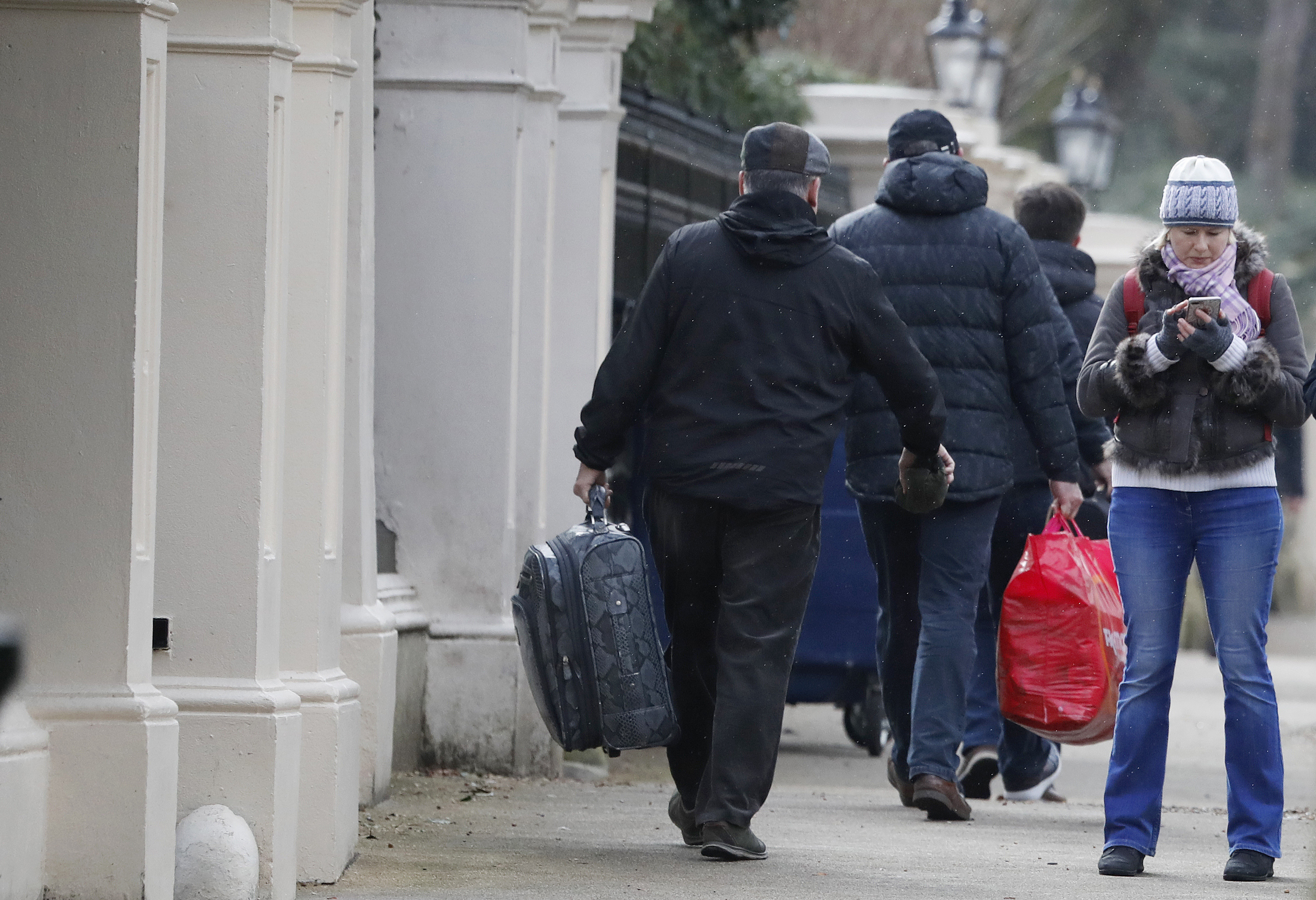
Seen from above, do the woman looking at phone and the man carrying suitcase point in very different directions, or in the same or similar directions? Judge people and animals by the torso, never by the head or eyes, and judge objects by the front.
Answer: very different directions

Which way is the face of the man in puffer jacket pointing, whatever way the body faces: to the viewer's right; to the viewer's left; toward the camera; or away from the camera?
away from the camera

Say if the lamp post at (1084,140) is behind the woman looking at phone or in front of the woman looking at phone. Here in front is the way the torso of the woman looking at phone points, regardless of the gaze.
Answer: behind

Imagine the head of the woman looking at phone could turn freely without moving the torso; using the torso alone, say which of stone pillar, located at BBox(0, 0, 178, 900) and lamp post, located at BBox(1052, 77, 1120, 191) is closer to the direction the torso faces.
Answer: the stone pillar

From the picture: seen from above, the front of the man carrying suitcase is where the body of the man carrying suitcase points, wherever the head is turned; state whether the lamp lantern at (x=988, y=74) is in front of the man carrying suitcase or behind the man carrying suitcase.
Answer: in front

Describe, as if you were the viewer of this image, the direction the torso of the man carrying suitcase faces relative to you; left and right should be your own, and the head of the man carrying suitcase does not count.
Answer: facing away from the viewer

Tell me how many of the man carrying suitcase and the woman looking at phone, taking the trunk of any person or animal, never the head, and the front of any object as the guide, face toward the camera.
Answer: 1

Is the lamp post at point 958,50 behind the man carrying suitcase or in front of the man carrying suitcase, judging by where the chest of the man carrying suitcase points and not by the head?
in front

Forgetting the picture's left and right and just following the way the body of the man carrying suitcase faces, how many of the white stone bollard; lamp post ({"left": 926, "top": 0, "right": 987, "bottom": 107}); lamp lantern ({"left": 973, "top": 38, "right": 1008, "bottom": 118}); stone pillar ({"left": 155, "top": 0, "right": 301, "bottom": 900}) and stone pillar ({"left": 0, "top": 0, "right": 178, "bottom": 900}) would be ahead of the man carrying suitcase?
2
